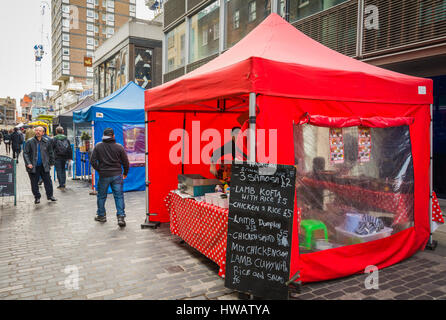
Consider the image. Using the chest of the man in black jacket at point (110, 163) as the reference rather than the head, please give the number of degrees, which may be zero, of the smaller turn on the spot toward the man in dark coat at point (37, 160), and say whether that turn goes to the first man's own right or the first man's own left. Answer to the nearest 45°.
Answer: approximately 45° to the first man's own left

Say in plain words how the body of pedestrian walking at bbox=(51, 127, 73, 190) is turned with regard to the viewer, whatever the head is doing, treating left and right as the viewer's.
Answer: facing away from the viewer

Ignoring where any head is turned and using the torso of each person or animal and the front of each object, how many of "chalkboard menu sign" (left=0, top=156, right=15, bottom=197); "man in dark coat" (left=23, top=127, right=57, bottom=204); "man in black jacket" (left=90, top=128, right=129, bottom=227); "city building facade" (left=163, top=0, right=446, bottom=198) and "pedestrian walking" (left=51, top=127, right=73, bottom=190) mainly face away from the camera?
2

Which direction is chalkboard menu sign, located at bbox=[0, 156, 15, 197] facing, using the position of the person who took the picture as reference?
facing the viewer

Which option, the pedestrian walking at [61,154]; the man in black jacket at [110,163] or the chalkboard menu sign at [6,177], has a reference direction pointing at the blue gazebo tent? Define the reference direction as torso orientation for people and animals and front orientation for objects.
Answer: the man in black jacket

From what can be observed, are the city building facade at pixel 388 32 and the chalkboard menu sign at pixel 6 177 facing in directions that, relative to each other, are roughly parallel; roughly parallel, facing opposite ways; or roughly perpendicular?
roughly perpendicular

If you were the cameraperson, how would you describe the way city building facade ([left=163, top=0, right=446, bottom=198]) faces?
facing the viewer and to the left of the viewer

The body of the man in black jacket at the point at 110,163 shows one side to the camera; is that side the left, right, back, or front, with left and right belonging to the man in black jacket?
back

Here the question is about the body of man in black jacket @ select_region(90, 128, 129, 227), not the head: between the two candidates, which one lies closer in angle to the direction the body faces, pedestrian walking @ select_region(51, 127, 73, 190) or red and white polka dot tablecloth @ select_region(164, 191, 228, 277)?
the pedestrian walking

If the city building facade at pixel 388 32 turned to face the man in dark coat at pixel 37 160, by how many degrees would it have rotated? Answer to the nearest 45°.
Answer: approximately 45° to its right

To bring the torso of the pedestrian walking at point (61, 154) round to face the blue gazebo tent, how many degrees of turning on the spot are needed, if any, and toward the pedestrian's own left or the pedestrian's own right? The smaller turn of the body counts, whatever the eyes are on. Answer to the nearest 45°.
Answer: approximately 135° to the pedestrian's own right

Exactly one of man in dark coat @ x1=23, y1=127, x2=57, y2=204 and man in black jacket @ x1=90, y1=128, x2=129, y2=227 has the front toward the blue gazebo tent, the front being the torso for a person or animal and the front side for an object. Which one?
the man in black jacket

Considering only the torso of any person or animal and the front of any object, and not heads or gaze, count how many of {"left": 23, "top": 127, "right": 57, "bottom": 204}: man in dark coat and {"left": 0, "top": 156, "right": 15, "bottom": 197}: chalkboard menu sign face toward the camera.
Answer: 2

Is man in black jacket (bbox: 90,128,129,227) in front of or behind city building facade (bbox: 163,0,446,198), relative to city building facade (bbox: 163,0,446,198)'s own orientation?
in front

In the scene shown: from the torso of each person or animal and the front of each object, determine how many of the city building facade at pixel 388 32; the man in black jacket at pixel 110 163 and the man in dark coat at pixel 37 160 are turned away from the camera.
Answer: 1
